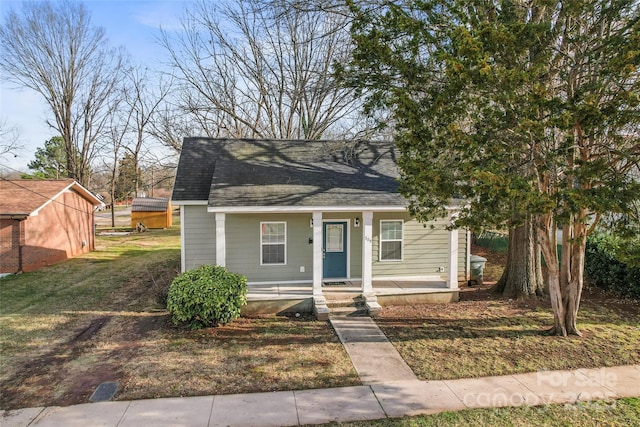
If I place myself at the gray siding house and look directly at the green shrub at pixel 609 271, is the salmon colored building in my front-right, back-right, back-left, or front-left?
back-left

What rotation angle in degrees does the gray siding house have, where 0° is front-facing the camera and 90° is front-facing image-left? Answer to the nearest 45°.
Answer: approximately 0°

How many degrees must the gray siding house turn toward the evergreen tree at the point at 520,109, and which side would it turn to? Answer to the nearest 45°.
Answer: approximately 45° to its left

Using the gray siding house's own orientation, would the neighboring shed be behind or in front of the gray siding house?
behind

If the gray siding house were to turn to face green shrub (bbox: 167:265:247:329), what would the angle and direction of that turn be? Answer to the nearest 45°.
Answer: approximately 45° to its right

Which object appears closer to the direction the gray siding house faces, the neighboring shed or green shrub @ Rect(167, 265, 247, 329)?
the green shrub

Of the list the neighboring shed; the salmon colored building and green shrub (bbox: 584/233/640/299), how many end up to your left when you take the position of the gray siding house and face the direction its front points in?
1

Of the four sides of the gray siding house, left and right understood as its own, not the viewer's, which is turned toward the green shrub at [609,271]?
left

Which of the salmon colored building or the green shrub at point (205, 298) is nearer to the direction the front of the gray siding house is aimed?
the green shrub

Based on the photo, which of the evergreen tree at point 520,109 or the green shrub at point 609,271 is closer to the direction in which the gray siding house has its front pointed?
the evergreen tree

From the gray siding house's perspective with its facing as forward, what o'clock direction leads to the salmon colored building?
The salmon colored building is roughly at 4 o'clock from the gray siding house.

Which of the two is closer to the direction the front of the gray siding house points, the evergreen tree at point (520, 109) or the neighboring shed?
the evergreen tree
